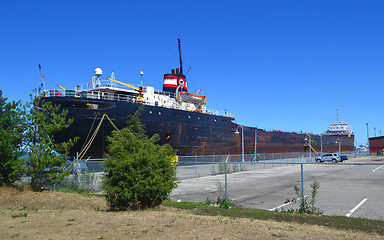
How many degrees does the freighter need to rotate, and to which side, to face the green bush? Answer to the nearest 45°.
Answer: approximately 135° to its right

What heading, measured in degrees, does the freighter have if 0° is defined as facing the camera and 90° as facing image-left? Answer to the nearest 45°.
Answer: approximately 225°

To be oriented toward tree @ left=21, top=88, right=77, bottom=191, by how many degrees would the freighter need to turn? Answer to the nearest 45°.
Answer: approximately 135° to its right

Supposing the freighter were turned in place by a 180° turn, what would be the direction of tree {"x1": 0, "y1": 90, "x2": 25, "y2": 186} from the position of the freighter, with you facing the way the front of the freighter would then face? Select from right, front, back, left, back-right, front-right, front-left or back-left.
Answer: front-left

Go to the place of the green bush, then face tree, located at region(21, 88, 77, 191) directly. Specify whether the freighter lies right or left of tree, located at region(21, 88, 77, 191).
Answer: right
